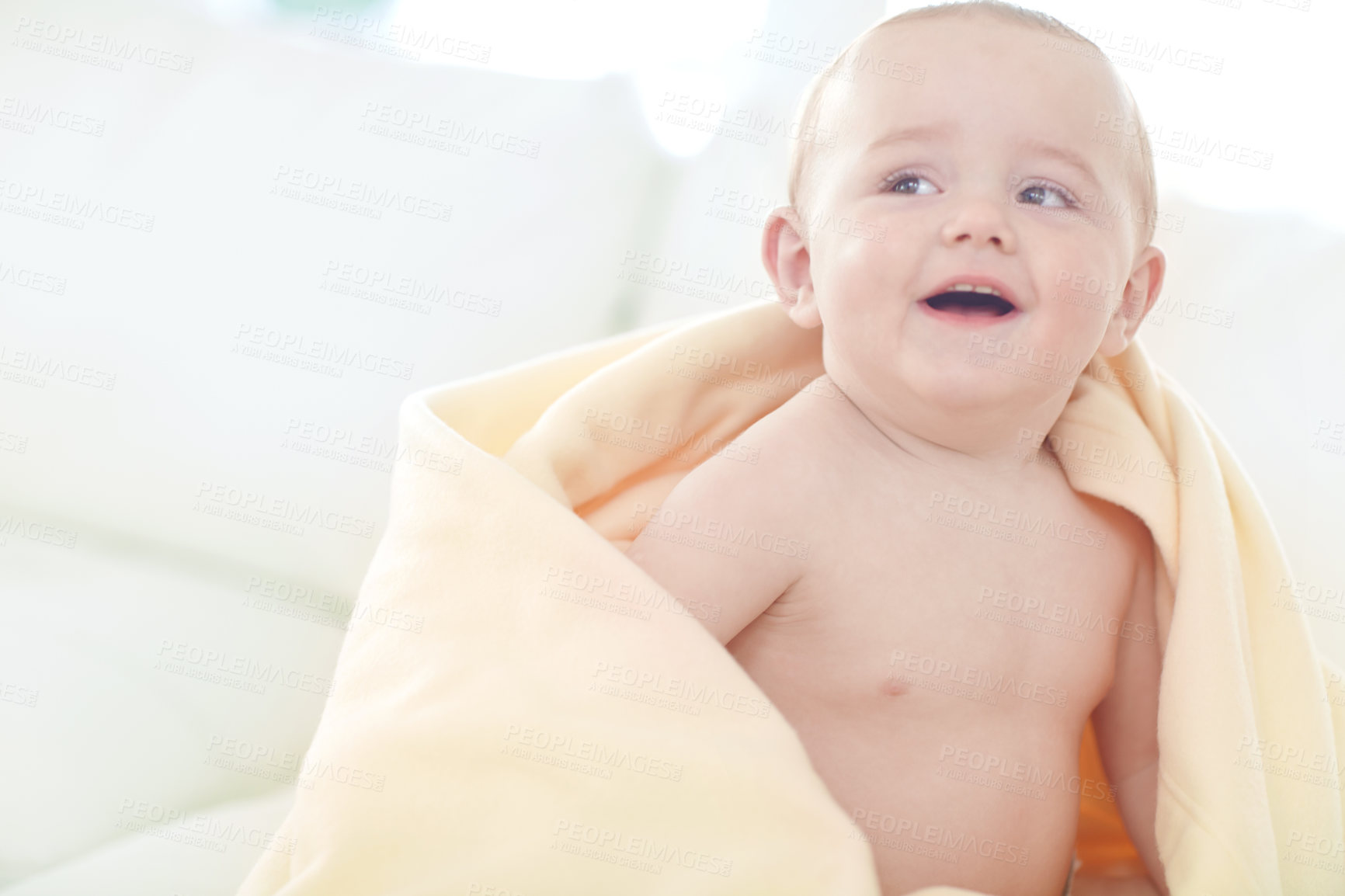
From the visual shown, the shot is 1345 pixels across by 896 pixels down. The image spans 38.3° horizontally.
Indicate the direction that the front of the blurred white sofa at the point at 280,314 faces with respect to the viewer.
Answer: facing the viewer and to the right of the viewer
